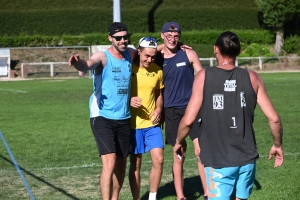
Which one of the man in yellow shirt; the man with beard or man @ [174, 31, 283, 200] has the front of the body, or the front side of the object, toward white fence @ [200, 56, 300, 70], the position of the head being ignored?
the man

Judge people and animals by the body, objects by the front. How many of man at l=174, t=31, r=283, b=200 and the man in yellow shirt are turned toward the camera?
1

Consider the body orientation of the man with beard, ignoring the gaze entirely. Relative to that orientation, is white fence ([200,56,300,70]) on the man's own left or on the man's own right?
on the man's own left

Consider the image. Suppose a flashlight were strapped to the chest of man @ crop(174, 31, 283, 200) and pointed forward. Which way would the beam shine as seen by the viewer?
away from the camera

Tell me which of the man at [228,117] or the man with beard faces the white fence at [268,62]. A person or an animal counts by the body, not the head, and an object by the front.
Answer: the man

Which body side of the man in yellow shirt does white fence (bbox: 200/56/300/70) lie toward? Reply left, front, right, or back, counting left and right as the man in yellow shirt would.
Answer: back

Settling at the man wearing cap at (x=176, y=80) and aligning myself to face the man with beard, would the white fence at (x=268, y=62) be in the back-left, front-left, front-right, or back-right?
back-right

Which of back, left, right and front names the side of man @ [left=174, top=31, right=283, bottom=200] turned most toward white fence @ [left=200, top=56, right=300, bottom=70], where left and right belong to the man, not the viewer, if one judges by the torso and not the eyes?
front

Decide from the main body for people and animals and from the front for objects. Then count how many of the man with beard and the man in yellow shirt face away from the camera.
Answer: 0

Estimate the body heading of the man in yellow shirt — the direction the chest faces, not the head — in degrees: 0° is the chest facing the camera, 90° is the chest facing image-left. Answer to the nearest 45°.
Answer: approximately 0°

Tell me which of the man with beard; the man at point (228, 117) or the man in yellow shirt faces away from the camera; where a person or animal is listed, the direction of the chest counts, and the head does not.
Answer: the man

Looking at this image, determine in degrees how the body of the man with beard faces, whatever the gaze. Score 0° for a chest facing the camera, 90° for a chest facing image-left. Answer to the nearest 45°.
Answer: approximately 315°

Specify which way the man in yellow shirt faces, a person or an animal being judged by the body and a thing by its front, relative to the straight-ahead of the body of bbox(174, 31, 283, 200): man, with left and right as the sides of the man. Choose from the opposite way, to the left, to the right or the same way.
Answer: the opposite way

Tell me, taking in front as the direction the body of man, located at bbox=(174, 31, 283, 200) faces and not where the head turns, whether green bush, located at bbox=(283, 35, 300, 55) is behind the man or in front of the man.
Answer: in front

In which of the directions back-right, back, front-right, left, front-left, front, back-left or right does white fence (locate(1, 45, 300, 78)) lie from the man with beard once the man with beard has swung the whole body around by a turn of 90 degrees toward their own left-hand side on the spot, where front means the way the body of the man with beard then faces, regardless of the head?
front-left

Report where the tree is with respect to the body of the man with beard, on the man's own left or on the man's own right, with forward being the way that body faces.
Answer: on the man's own left
